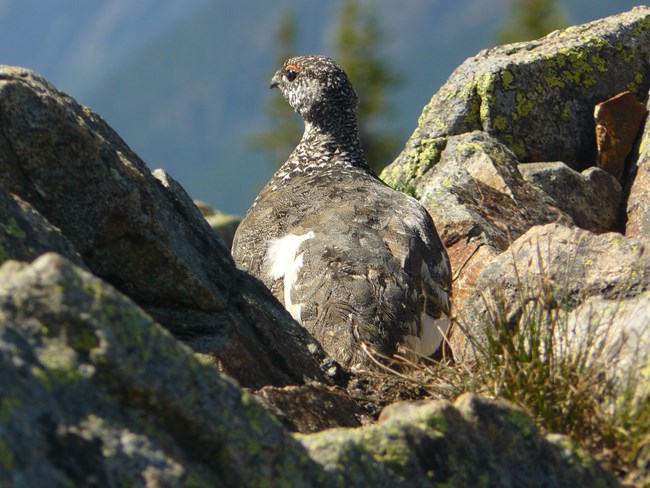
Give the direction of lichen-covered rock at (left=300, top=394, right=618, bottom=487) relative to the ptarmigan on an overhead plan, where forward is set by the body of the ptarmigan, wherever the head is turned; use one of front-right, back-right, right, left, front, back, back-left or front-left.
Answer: back-left

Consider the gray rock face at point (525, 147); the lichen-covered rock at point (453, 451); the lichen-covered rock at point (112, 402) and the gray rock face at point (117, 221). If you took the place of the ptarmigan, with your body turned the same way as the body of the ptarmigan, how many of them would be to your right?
1

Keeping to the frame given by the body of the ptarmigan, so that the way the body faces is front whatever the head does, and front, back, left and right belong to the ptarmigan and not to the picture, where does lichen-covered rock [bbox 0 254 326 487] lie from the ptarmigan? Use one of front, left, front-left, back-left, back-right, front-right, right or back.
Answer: back-left

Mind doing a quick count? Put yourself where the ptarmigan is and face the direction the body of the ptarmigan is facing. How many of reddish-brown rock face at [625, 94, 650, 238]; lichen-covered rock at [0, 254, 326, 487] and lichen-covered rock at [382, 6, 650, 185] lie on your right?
2

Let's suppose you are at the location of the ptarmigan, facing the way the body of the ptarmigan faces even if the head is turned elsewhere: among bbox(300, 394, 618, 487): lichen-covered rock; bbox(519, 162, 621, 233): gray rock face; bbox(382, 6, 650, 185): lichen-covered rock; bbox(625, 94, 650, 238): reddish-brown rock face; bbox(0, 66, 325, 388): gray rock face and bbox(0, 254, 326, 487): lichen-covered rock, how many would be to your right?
3

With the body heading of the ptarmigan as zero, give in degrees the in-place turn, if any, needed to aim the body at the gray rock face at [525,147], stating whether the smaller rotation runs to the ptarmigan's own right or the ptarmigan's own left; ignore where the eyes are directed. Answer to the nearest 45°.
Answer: approximately 90° to the ptarmigan's own right

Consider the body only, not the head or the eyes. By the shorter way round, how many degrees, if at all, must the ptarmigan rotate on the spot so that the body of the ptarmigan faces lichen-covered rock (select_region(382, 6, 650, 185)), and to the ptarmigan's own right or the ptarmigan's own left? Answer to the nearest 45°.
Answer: approximately 90° to the ptarmigan's own right

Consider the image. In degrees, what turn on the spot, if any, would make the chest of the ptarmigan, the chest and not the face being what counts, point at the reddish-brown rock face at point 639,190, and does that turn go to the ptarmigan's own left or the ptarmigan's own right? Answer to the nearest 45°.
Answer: approximately 90° to the ptarmigan's own right

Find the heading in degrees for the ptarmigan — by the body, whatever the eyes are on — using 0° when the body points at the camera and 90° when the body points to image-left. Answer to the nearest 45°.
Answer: approximately 135°

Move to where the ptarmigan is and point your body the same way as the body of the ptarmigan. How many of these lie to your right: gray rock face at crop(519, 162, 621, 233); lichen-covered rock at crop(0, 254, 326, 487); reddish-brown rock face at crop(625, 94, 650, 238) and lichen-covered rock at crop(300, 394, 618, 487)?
2

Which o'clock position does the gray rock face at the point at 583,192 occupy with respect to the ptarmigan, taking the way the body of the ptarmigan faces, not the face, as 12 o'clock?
The gray rock face is roughly at 3 o'clock from the ptarmigan.

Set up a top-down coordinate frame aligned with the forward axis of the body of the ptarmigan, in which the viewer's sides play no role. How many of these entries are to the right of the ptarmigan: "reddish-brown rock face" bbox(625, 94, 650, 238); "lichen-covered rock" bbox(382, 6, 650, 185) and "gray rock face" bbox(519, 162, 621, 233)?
3
